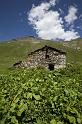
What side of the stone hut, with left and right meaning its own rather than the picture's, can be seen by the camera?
front
